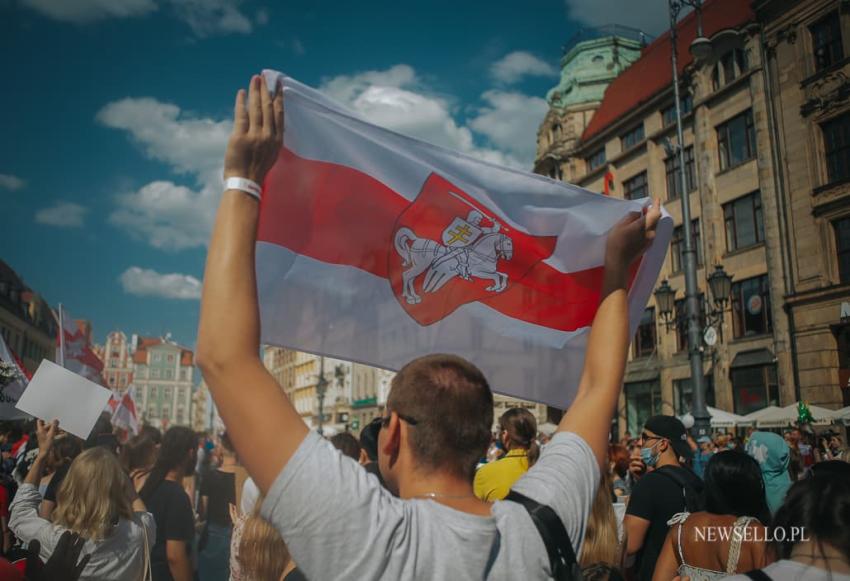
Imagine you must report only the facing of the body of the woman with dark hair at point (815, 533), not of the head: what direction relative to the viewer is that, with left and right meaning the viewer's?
facing away from the viewer

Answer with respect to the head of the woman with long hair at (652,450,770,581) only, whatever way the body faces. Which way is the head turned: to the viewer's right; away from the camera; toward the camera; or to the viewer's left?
away from the camera

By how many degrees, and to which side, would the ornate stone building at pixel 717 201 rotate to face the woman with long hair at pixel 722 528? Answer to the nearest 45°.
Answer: approximately 45° to its left

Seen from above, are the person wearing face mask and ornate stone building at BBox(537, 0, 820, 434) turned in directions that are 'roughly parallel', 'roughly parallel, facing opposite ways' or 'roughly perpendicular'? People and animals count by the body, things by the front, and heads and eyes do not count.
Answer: roughly perpendicular

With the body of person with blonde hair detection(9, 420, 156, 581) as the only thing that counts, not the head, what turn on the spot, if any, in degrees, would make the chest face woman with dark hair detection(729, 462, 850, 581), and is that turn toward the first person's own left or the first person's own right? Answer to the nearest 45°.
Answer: approximately 135° to the first person's own right

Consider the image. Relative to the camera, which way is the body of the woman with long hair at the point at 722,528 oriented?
away from the camera

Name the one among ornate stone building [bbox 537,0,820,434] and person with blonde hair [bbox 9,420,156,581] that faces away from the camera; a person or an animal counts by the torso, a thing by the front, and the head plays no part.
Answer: the person with blonde hair

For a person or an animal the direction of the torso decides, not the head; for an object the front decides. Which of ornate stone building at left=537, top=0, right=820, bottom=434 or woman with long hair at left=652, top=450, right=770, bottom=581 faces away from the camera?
the woman with long hair

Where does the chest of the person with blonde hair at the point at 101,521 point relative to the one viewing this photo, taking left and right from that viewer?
facing away from the viewer

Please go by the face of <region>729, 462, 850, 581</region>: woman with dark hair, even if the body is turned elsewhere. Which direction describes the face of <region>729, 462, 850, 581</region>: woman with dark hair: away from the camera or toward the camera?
away from the camera
